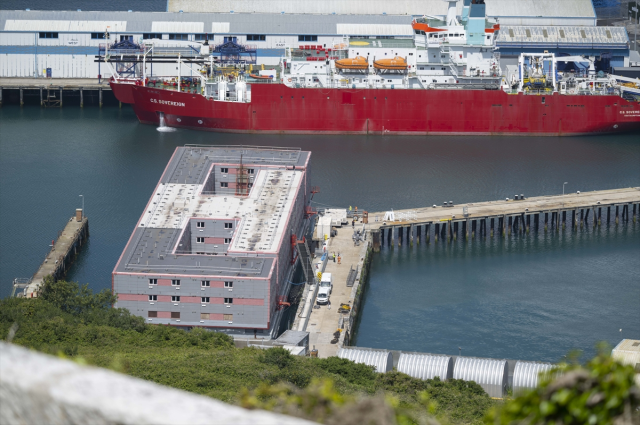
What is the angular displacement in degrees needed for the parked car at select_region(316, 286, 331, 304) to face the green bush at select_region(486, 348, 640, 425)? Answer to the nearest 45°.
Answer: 0° — it already faces it

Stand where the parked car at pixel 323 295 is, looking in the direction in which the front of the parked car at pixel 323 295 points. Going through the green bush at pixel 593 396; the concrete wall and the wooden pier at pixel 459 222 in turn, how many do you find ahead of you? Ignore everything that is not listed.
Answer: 2

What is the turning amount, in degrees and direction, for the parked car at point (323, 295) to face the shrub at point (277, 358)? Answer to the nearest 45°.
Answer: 0° — it already faces it

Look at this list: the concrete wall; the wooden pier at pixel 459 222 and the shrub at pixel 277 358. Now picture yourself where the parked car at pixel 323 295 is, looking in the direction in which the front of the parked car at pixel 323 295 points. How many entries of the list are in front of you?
2

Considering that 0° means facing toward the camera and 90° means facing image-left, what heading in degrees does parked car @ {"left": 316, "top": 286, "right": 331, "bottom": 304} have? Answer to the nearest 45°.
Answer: approximately 0°

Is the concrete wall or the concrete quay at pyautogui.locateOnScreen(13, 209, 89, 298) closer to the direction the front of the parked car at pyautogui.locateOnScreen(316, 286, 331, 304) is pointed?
the concrete wall

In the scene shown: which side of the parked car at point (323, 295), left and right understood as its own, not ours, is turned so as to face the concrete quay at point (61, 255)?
right

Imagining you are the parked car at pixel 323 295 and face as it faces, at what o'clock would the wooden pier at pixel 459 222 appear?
The wooden pier is roughly at 7 o'clock from the parked car.
